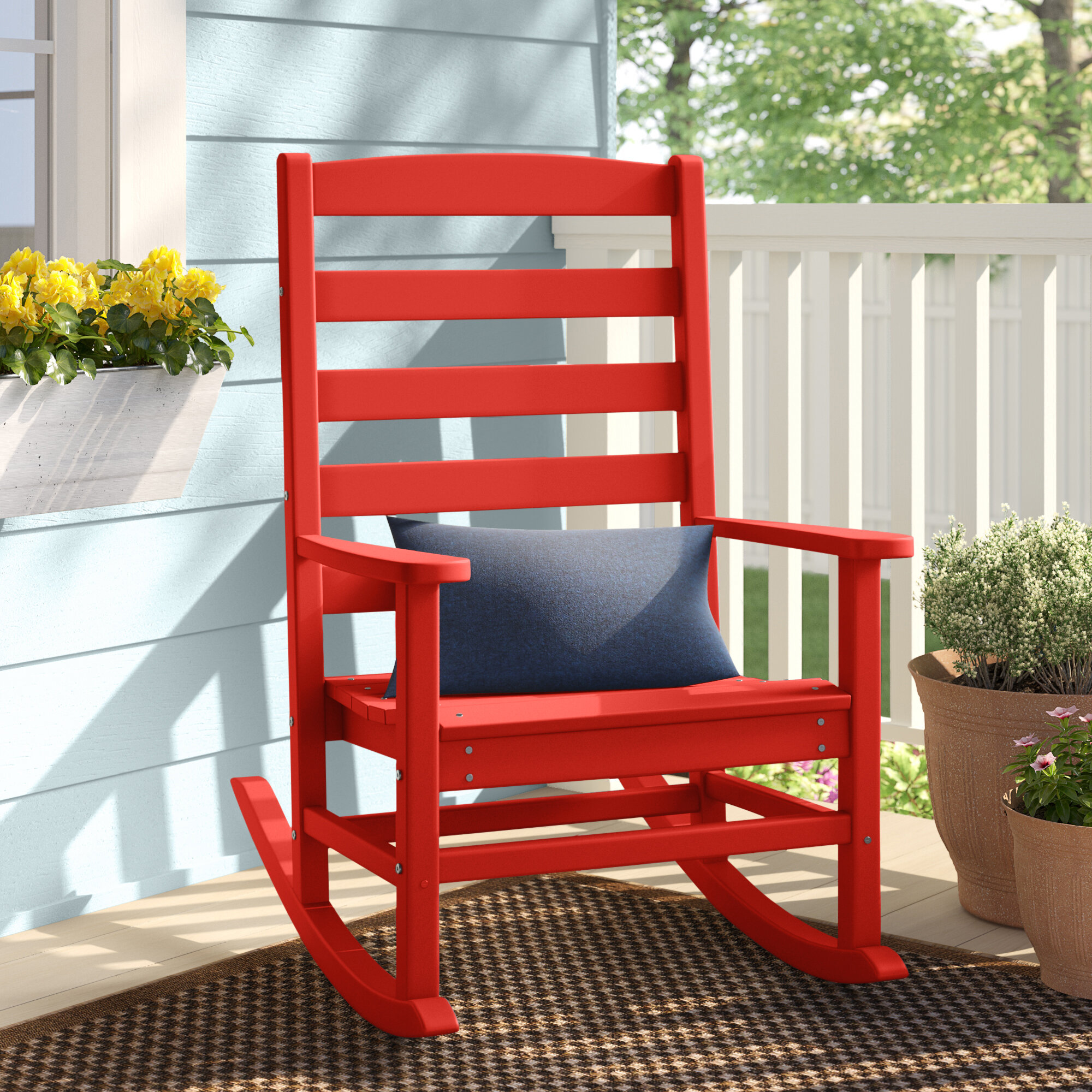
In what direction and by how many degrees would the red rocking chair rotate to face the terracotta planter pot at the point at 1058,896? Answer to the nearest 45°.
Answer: approximately 45° to its left
